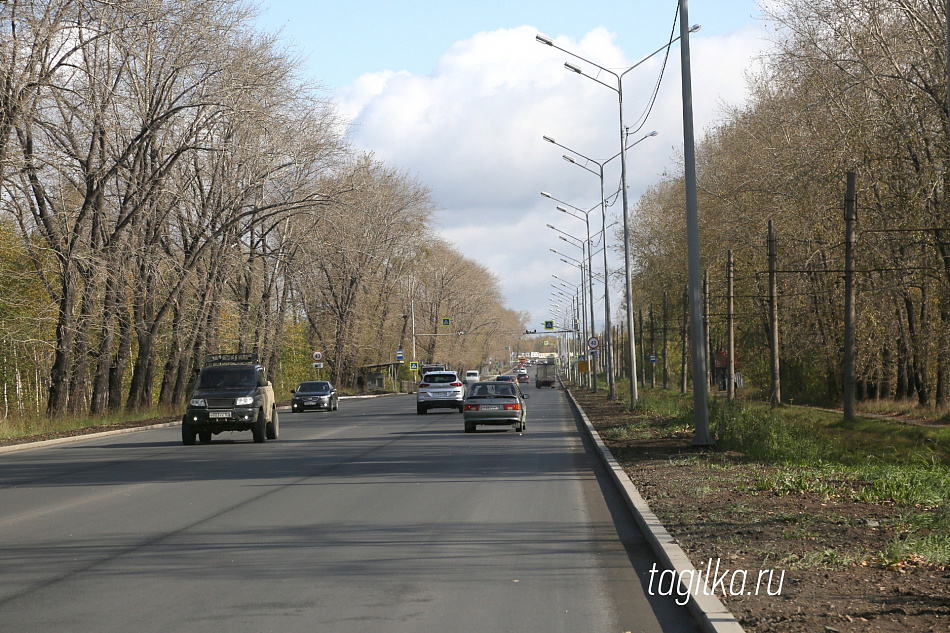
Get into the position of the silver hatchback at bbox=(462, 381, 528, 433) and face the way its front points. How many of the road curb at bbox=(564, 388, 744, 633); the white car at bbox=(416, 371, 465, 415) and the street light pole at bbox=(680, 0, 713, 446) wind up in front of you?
1

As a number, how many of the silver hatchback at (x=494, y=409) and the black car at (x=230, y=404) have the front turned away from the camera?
1

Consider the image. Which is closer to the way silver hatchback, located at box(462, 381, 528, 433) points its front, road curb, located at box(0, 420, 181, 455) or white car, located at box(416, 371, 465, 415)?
the white car

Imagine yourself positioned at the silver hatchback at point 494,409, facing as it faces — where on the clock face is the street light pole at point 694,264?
The street light pole is roughly at 5 o'clock from the silver hatchback.

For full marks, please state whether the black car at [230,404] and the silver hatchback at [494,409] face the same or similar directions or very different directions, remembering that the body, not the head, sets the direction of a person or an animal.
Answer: very different directions

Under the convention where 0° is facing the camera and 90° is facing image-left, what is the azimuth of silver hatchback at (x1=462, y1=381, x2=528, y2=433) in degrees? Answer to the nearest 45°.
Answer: approximately 180°

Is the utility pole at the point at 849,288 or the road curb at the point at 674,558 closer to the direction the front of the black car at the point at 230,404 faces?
the road curb

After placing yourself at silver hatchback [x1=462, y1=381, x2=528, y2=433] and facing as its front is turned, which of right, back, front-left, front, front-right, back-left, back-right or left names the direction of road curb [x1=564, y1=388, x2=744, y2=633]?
back

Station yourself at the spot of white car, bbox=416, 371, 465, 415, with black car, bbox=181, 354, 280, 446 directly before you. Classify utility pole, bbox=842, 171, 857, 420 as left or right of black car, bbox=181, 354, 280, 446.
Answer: left

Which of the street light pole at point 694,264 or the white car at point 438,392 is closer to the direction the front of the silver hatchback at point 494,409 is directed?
the white car

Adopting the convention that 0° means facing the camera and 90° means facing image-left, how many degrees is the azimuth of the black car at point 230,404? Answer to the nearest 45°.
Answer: approximately 0°

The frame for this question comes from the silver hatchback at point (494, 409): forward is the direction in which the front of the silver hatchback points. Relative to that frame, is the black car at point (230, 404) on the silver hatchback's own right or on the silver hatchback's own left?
on the silver hatchback's own left

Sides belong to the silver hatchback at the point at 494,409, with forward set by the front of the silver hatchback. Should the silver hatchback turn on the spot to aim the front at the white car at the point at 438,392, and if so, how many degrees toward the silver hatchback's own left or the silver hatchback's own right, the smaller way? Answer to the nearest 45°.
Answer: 0° — it already faces it

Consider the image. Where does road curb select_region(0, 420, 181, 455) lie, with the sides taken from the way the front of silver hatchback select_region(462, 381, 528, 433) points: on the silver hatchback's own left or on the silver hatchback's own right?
on the silver hatchback's own left

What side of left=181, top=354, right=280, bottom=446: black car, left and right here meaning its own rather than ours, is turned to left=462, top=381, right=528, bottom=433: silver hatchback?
left
